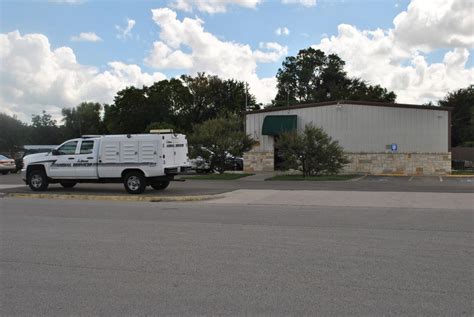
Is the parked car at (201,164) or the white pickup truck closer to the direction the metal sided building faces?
the white pickup truck

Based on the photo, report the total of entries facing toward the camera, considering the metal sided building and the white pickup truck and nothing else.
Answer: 1

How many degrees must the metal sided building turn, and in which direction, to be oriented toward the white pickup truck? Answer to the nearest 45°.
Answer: approximately 45° to its right

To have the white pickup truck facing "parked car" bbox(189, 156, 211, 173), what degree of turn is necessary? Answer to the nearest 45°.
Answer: approximately 90° to its right

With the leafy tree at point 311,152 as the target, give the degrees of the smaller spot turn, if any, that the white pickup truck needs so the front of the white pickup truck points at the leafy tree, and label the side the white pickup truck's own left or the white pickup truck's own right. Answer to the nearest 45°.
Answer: approximately 90° to the white pickup truck's own right

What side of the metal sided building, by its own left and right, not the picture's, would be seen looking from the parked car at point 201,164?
right

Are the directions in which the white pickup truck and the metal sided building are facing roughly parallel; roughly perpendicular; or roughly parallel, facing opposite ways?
roughly perpendicular

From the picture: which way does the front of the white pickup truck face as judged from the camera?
facing away from the viewer and to the left of the viewer

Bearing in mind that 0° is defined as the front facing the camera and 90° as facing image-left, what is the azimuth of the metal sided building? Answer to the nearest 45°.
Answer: approximately 0°

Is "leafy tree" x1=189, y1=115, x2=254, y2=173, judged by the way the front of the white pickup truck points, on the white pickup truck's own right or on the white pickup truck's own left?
on the white pickup truck's own right
